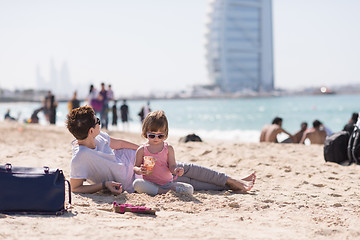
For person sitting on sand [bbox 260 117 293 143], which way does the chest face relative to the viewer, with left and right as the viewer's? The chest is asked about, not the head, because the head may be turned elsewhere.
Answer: facing away from the viewer and to the right of the viewer

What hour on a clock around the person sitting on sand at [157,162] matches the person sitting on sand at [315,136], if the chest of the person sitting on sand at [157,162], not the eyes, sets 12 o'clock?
the person sitting on sand at [315,136] is roughly at 7 o'clock from the person sitting on sand at [157,162].

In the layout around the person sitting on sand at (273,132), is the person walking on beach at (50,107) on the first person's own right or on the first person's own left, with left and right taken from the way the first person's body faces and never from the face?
on the first person's own left

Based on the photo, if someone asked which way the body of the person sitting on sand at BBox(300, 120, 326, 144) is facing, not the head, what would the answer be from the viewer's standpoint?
away from the camera

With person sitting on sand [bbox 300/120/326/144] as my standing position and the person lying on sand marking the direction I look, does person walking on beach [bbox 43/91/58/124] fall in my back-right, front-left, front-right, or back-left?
back-right

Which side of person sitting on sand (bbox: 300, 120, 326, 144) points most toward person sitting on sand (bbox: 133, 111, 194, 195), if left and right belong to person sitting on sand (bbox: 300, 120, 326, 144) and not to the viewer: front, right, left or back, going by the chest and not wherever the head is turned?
back
